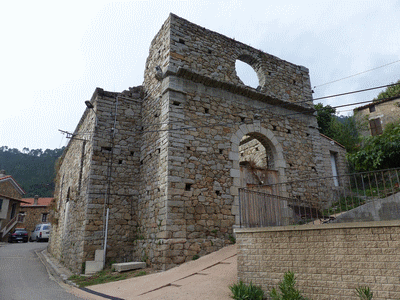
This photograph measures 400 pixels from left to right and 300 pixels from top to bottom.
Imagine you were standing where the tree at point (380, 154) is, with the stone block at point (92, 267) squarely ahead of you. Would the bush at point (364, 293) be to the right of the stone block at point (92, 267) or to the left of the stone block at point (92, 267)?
left

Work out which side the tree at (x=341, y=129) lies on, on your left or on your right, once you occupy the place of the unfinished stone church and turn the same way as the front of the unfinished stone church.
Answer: on your left

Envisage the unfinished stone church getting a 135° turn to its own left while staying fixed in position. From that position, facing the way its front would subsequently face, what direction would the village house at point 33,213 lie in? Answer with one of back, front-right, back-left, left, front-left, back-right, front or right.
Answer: front-left

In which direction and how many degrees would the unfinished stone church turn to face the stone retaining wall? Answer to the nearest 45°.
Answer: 0° — it already faces it

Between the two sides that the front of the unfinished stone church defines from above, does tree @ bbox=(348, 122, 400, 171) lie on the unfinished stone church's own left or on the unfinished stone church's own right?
on the unfinished stone church's own left

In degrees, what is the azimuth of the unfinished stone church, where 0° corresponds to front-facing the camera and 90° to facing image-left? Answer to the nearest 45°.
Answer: approximately 315°

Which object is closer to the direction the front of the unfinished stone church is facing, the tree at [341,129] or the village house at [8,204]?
the tree
